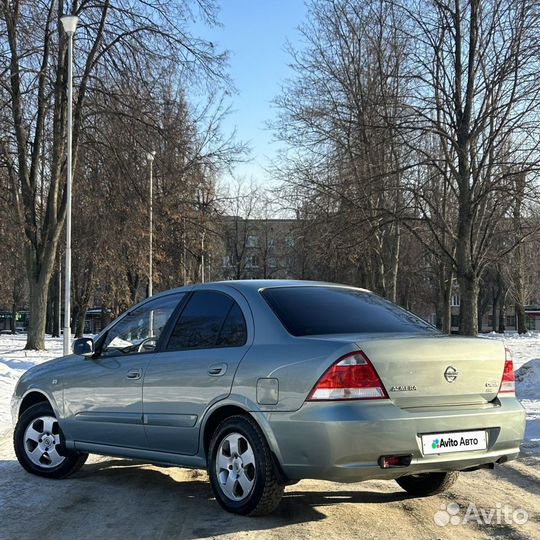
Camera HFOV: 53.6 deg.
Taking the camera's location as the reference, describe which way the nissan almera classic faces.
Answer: facing away from the viewer and to the left of the viewer

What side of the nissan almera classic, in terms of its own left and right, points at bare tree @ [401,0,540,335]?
right
